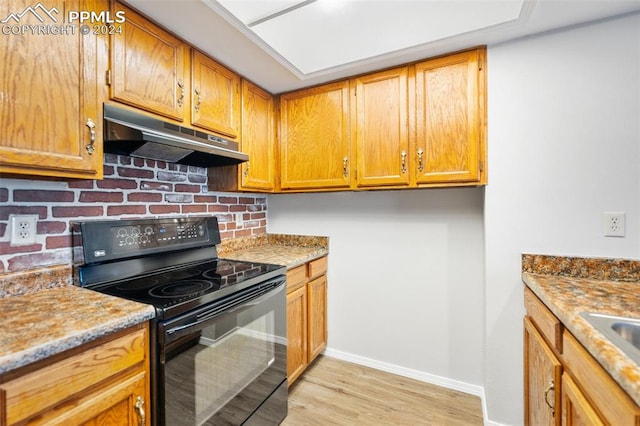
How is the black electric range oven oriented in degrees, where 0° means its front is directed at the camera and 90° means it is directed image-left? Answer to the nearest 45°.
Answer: approximately 315°

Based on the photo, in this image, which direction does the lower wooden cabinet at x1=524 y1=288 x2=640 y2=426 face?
to the viewer's left

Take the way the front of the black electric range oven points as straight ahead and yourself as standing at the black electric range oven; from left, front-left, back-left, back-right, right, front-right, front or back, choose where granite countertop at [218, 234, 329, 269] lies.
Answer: left

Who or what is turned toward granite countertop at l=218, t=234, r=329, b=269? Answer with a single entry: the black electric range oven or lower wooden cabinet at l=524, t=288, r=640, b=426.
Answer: the lower wooden cabinet

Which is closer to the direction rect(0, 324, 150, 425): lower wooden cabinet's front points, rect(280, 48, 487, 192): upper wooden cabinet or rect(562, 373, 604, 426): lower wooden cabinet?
the lower wooden cabinet

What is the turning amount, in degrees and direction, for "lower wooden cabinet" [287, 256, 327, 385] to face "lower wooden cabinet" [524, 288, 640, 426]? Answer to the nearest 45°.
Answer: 0° — it already faces it

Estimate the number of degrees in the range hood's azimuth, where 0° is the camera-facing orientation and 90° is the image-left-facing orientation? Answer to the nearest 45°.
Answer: approximately 315°

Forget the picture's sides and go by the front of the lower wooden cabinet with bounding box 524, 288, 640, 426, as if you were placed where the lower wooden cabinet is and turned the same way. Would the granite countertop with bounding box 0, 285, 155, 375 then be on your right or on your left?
on your left
